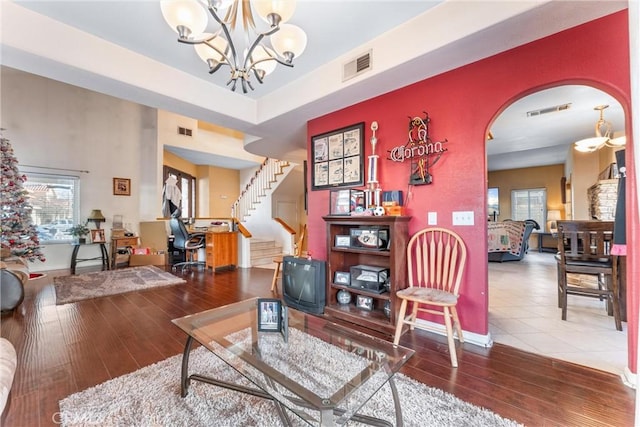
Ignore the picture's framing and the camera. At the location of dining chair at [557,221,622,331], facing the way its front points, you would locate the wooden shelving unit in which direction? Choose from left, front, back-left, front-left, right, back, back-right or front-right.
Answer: back-left

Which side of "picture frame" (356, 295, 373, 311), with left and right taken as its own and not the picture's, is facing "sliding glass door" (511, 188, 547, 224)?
back

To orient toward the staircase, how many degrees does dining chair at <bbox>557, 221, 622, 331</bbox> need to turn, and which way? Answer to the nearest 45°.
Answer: approximately 90° to its left

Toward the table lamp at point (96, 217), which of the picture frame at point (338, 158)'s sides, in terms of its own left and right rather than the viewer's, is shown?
right

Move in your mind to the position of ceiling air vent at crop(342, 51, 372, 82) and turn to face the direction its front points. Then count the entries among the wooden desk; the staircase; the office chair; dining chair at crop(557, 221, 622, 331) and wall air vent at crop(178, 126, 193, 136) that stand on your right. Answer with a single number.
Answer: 4

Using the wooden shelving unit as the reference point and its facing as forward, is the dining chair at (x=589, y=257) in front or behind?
behind

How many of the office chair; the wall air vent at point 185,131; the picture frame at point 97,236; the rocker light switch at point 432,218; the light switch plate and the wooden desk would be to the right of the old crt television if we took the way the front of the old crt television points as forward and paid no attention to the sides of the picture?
4

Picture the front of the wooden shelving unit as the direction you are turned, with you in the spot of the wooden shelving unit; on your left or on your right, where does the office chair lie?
on your right

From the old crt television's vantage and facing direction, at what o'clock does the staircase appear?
The staircase is roughly at 4 o'clock from the old crt television.

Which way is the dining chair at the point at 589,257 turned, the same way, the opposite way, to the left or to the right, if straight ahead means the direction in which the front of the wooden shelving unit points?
the opposite way

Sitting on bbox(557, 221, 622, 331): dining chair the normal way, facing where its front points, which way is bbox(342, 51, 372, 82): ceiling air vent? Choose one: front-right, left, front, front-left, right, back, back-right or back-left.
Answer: back-left

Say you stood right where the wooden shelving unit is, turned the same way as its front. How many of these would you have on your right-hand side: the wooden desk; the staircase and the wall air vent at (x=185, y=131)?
3

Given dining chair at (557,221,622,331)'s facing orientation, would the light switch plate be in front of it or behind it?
behind

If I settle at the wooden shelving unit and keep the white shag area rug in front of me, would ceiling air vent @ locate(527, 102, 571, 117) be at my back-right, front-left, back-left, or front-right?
back-left
